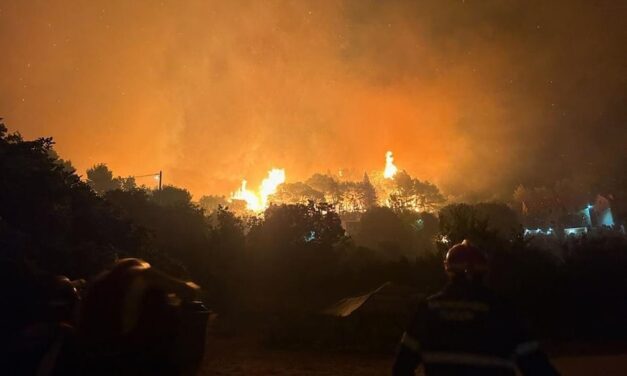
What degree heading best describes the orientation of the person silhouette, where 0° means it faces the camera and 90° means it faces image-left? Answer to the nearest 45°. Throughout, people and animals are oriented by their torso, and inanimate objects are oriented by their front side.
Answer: approximately 180°
